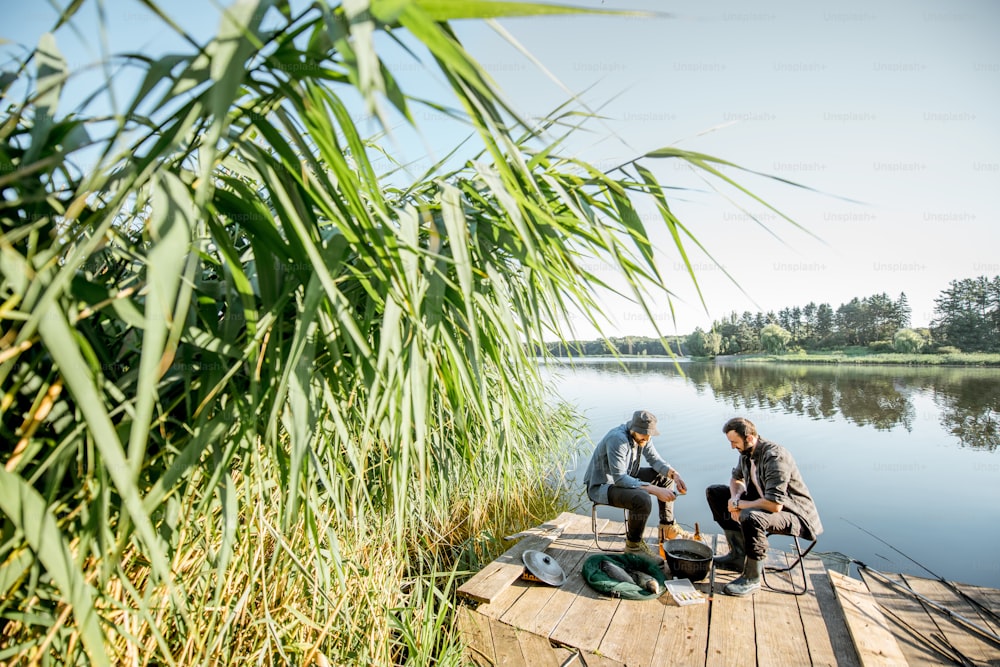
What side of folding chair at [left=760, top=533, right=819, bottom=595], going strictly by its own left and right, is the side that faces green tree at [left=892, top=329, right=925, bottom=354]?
right

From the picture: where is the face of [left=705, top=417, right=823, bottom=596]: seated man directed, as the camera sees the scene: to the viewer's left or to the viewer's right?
to the viewer's left

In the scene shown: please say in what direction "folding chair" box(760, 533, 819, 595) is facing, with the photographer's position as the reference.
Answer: facing to the left of the viewer

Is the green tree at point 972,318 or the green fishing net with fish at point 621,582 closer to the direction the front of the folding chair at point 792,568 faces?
the green fishing net with fish

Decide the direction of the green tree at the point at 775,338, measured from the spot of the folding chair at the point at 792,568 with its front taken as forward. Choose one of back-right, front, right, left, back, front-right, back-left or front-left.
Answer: right

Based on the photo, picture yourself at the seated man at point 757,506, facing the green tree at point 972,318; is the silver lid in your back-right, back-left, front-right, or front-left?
back-left

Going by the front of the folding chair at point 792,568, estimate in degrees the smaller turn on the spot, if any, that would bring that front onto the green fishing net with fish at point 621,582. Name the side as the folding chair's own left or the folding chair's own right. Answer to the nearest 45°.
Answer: approximately 45° to the folding chair's own left

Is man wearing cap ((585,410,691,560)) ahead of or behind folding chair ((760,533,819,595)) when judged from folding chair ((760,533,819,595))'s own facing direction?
ahead

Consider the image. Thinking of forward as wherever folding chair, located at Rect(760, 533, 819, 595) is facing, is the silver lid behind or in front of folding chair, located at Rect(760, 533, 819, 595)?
in front

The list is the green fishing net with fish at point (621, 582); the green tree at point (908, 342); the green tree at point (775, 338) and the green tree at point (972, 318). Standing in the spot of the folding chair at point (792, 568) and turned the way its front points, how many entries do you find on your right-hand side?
3

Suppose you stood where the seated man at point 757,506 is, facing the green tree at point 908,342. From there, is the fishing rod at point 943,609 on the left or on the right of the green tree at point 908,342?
right
